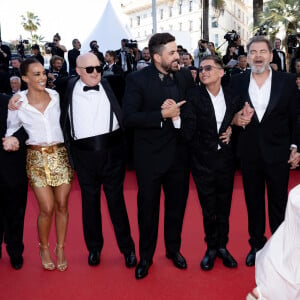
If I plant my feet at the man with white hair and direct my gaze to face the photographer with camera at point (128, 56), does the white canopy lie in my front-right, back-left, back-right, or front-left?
front-left

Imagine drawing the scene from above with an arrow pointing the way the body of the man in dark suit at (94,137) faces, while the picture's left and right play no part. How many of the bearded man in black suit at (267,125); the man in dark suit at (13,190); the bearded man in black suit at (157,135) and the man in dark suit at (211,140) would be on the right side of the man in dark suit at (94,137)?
1

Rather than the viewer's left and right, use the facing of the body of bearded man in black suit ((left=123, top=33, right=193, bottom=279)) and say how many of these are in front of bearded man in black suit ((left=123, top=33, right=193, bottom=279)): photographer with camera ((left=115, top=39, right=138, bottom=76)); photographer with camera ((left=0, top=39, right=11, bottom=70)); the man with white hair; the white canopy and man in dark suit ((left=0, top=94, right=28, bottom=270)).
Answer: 0

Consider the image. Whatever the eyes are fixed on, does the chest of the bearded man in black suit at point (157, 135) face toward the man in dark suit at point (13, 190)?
no

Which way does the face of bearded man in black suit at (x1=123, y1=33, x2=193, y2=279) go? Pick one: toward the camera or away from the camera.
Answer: toward the camera

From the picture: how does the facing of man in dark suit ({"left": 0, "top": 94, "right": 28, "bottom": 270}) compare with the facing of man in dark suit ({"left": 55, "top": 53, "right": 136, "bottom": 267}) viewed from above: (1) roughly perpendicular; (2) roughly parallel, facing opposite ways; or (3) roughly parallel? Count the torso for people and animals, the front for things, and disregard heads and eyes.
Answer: roughly parallel

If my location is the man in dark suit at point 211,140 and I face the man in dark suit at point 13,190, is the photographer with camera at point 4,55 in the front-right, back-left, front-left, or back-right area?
front-right

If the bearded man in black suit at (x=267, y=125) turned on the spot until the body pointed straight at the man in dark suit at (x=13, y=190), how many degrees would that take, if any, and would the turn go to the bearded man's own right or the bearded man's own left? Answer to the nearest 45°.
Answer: approximately 90° to the bearded man's own right

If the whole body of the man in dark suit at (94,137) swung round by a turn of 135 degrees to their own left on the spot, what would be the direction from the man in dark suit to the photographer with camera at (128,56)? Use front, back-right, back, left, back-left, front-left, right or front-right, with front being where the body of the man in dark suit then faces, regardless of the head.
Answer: front-left

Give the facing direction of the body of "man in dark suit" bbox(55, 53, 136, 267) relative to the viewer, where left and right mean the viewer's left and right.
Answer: facing the viewer

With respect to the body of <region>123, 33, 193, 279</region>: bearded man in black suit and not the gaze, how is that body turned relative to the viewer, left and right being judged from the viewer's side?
facing the viewer and to the right of the viewer

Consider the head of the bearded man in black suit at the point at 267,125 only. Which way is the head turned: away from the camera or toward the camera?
toward the camera

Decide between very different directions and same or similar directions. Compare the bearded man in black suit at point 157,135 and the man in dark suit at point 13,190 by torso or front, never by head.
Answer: same or similar directions

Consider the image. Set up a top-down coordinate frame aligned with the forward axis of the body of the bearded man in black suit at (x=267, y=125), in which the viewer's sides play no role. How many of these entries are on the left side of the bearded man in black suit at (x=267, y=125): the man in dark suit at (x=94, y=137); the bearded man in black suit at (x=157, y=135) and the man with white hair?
0

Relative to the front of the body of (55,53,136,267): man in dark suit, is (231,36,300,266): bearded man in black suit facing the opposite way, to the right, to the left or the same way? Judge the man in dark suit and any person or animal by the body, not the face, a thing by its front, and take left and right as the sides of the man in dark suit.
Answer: the same way

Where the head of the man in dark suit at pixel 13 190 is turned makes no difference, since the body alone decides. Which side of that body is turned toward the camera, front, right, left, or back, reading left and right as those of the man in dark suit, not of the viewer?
front

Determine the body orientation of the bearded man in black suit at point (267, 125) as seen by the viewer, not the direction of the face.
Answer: toward the camera

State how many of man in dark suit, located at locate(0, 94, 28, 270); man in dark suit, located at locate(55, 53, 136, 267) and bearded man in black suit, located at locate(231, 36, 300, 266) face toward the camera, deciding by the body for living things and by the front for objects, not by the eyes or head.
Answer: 3

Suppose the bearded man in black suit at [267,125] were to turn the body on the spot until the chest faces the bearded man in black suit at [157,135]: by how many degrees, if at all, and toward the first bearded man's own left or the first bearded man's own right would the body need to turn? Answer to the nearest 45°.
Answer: approximately 90° to the first bearded man's own right

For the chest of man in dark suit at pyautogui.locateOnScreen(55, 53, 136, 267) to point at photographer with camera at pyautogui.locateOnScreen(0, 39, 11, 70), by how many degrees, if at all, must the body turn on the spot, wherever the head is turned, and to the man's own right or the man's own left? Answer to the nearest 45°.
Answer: approximately 180°
